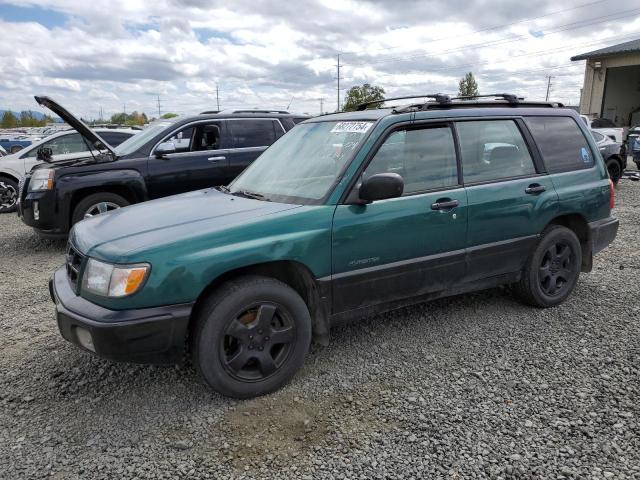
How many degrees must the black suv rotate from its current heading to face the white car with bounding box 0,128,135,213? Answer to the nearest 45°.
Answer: approximately 45° to its right

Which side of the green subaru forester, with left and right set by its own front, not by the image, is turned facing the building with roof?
back

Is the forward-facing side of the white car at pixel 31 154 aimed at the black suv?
no

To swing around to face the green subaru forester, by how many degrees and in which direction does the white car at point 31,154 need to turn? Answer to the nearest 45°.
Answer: approximately 90° to its left

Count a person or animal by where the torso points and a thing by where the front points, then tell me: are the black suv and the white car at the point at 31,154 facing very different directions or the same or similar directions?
same or similar directions

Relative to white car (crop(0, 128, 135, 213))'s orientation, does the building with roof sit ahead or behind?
behind

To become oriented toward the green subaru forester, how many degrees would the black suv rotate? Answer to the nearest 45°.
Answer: approximately 90° to its left

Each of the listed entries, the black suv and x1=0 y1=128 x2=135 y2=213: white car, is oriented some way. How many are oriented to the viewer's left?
2

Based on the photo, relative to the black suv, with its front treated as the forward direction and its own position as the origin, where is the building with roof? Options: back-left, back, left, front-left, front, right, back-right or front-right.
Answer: back-right

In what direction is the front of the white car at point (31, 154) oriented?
to the viewer's left

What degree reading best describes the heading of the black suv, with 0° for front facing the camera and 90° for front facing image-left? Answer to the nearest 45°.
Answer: approximately 90°

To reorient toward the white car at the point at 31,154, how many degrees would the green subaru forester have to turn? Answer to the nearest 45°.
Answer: approximately 90° to its right

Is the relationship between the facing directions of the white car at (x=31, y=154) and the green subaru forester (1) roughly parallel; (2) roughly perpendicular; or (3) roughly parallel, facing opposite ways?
roughly parallel

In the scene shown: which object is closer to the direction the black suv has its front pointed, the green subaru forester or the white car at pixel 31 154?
the white car

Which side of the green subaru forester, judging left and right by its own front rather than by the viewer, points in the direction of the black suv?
right

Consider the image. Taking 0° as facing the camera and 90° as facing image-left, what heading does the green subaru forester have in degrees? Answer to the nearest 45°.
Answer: approximately 45°
